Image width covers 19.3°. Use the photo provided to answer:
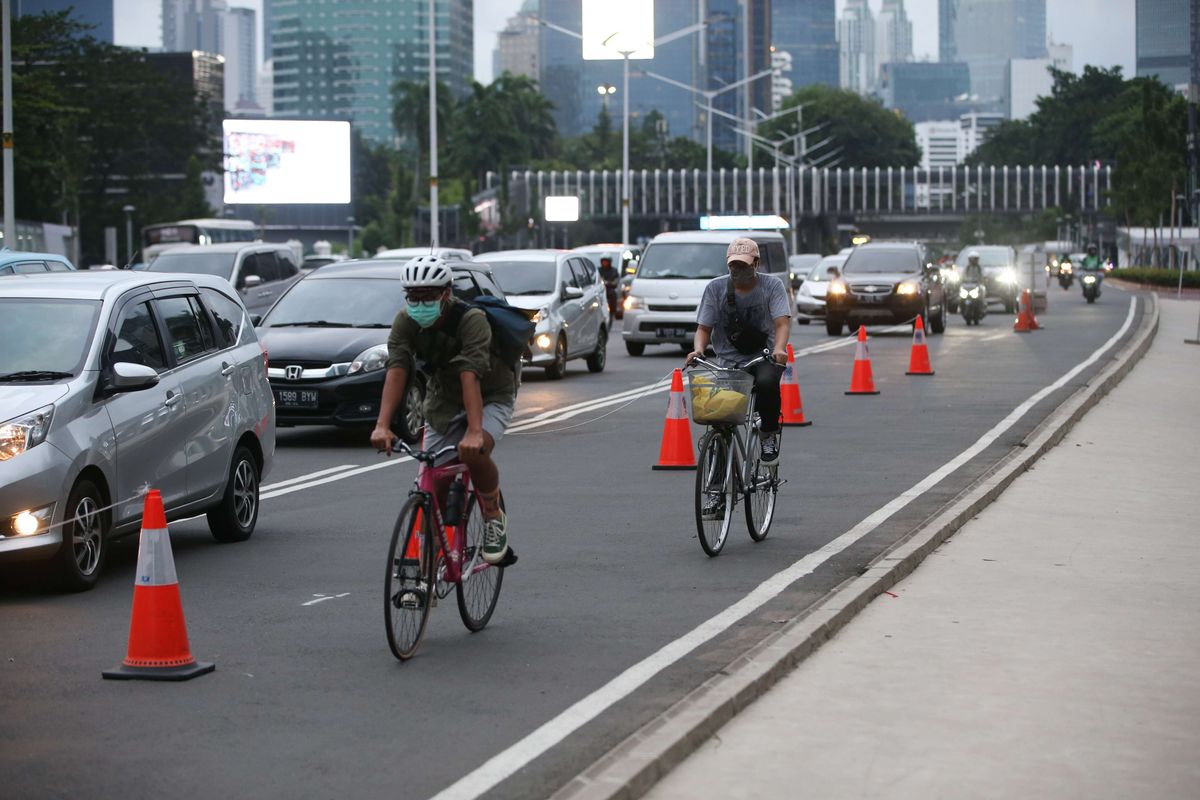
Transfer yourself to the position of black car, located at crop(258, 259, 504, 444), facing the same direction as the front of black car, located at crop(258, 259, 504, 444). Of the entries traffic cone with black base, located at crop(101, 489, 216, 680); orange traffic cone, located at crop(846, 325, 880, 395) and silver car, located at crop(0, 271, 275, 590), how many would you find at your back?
1

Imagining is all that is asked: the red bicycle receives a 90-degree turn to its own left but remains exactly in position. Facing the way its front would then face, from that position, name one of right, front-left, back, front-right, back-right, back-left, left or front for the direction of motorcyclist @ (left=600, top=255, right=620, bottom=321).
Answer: back-left

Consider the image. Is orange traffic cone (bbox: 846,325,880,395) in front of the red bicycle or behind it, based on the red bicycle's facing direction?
behind

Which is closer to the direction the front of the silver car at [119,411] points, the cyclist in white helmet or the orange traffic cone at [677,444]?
the cyclist in white helmet

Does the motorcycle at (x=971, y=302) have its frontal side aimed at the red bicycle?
yes

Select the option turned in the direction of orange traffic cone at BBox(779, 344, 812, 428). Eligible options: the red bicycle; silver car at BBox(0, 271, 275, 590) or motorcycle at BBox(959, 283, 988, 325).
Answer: the motorcycle

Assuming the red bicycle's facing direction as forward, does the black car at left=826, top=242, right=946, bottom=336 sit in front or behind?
behind

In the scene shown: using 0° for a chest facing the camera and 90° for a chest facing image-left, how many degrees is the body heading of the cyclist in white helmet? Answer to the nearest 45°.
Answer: approximately 45°

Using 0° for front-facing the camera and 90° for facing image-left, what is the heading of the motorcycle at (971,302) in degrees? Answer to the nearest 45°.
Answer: approximately 0°

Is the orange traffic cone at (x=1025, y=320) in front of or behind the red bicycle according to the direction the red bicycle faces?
behind
